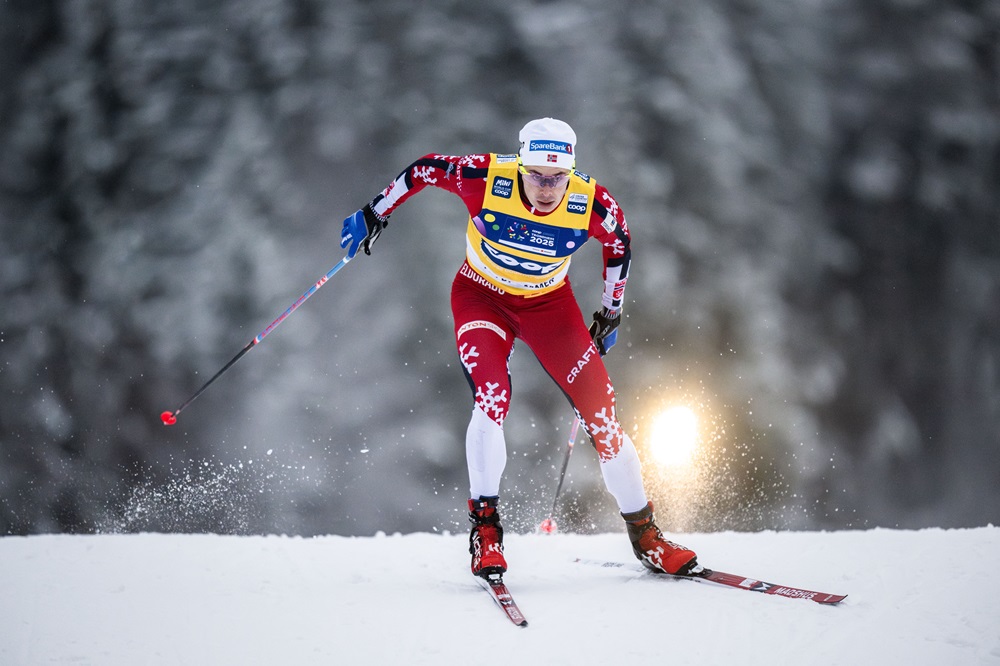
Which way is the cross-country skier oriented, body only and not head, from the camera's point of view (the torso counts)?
toward the camera
